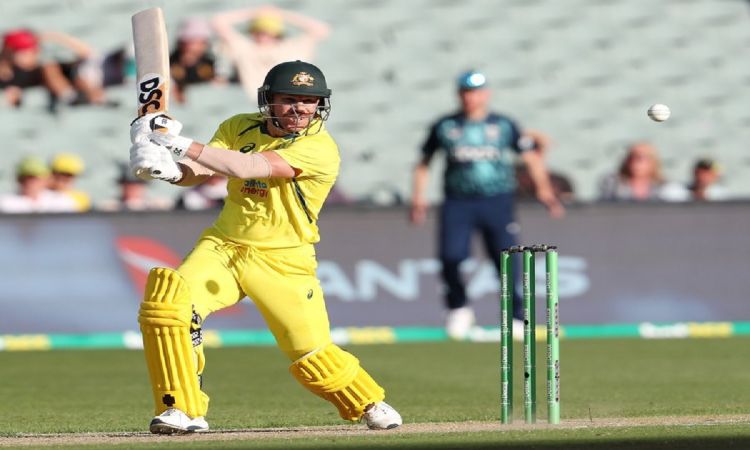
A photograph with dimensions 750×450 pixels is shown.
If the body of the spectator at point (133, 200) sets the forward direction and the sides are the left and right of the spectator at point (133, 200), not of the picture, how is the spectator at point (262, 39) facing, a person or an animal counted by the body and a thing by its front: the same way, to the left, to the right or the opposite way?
the same way

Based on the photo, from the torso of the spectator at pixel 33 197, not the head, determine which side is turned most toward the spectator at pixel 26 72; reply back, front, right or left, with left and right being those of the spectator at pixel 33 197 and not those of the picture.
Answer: back

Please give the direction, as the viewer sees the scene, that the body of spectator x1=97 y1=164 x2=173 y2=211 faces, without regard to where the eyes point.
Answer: toward the camera

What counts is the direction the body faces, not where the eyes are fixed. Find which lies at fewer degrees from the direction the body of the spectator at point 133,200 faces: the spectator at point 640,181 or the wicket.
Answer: the wicket

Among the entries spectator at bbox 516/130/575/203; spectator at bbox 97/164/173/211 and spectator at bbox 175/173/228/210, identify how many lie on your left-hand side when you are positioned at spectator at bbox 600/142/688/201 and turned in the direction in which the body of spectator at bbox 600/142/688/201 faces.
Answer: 0

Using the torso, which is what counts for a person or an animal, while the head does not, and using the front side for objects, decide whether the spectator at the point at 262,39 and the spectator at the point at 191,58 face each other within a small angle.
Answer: no

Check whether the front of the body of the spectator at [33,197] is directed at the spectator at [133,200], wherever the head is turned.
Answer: no

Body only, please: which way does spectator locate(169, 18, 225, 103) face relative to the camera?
toward the camera

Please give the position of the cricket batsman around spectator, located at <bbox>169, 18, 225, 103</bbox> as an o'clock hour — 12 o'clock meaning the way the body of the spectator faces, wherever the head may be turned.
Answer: The cricket batsman is roughly at 12 o'clock from the spectator.

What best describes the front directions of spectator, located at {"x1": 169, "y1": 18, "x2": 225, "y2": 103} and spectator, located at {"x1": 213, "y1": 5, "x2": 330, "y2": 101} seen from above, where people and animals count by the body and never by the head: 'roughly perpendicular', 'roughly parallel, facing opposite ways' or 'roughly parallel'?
roughly parallel

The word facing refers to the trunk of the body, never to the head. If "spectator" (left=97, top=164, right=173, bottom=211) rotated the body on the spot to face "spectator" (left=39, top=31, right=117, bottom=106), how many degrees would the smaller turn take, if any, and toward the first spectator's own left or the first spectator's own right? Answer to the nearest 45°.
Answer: approximately 180°

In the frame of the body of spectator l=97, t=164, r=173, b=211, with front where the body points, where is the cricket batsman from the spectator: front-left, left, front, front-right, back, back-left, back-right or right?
front

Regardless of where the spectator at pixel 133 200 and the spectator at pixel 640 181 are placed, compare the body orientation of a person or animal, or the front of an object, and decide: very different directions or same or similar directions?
same or similar directions

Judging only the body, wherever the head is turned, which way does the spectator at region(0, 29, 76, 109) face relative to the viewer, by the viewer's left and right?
facing the viewer

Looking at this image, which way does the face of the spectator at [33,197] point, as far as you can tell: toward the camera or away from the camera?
toward the camera

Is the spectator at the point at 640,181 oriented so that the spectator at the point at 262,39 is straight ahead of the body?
no

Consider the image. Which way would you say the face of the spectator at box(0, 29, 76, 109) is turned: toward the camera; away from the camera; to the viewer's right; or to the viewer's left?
toward the camera

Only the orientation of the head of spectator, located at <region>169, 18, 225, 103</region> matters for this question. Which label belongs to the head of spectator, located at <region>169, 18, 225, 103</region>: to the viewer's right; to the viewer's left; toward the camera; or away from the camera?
toward the camera
